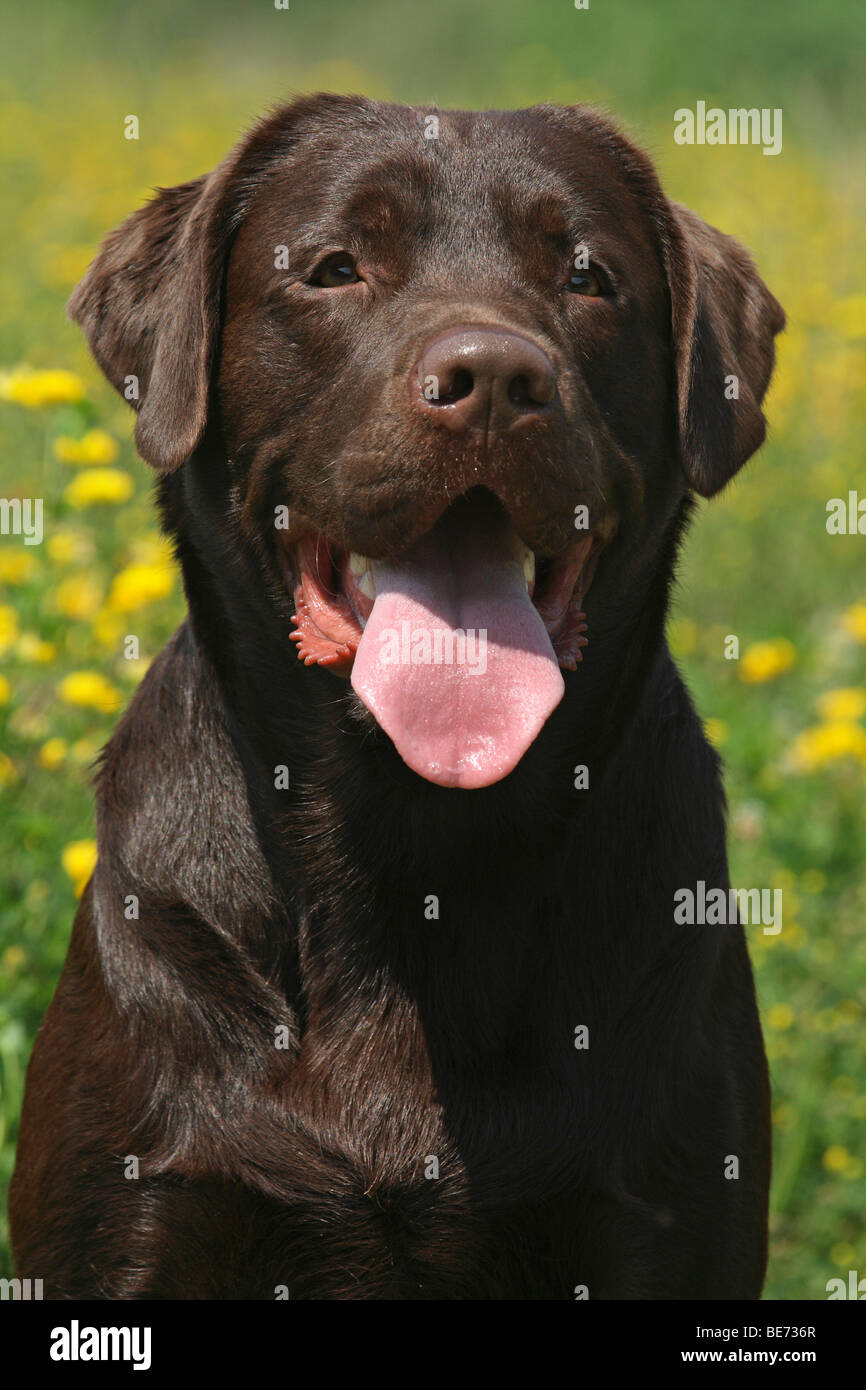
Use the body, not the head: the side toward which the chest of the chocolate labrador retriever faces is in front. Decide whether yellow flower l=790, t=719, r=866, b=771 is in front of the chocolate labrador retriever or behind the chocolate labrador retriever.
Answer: behind

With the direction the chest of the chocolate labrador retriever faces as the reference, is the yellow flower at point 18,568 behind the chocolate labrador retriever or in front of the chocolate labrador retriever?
behind

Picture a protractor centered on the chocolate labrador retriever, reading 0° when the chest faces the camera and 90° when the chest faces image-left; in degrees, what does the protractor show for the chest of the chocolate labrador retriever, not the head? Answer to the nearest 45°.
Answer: approximately 0°
